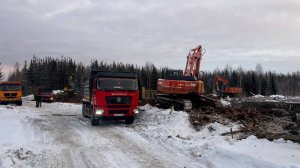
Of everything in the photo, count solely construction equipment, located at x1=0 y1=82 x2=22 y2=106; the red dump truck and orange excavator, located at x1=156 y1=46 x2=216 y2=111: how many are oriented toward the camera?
2

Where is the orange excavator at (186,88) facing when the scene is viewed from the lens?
facing away from the viewer and to the right of the viewer

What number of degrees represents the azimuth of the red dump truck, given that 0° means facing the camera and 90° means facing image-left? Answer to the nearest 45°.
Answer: approximately 0°

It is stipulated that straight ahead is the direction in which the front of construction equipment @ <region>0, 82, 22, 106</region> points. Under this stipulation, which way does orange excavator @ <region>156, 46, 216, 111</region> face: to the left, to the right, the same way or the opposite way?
to the left

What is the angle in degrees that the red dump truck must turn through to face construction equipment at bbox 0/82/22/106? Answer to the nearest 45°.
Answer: approximately 135° to its right

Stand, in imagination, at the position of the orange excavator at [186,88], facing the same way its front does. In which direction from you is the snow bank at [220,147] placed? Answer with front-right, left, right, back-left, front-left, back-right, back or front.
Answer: back-right

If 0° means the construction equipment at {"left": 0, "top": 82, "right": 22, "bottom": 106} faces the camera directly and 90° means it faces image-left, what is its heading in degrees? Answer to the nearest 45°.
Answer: approximately 0°

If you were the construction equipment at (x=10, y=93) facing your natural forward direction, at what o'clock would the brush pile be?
The brush pile is roughly at 11 o'clock from the construction equipment.

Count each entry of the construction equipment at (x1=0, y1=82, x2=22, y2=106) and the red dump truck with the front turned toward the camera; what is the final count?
2
